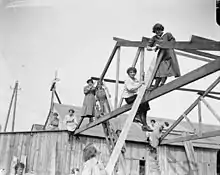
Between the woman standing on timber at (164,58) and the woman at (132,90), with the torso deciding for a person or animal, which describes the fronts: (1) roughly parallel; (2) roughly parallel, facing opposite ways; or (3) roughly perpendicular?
roughly perpendicular

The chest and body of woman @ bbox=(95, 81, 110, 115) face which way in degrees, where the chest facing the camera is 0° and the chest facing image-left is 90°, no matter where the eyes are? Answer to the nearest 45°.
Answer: approximately 0°

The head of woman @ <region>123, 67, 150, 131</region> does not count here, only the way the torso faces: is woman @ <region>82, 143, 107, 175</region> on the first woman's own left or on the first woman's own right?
on the first woman's own right

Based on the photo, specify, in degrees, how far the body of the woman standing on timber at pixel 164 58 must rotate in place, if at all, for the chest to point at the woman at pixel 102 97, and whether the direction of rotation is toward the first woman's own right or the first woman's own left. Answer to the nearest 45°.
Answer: approximately 90° to the first woman's own right
